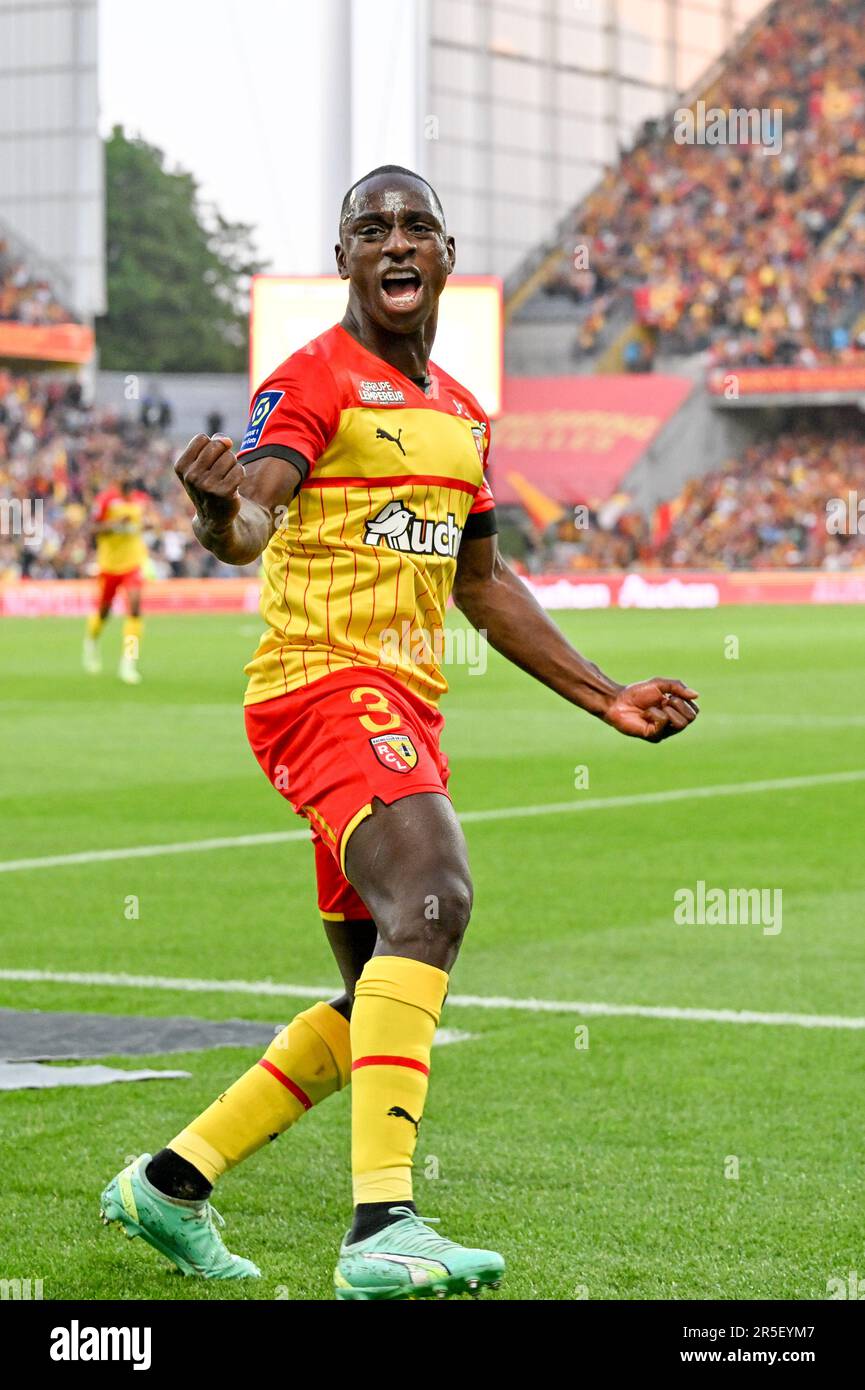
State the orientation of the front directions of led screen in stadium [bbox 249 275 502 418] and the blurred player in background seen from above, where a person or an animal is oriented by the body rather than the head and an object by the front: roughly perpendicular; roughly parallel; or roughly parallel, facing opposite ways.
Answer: roughly parallel

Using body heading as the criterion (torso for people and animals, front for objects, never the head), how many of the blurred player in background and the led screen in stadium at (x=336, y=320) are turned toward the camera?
2

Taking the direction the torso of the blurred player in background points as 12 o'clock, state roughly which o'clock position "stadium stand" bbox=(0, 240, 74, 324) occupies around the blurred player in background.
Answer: The stadium stand is roughly at 6 o'clock from the blurred player in background.

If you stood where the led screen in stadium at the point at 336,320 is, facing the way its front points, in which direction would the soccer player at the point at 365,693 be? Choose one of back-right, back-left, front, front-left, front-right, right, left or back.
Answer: front

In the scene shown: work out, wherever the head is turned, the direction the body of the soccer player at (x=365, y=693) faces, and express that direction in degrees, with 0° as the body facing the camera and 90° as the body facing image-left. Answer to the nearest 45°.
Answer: approximately 315°

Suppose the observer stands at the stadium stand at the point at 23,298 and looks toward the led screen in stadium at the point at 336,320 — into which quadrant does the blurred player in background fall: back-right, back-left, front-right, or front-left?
front-right

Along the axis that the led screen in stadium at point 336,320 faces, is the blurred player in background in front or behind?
in front

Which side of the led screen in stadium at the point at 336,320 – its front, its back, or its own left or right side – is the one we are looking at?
front

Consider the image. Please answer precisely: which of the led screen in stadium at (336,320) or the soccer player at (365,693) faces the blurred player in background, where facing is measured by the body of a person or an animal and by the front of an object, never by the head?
the led screen in stadium

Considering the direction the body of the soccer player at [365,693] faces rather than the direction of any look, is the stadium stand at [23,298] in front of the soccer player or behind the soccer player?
behind

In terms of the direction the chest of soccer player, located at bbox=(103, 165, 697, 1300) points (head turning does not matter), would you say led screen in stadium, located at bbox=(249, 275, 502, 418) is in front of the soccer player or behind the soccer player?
behind
